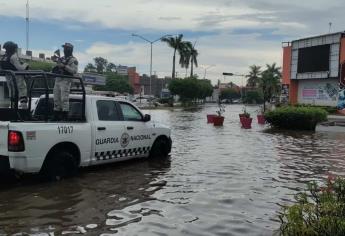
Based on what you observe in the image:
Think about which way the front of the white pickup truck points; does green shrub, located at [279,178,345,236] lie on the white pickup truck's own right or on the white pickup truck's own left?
on the white pickup truck's own right

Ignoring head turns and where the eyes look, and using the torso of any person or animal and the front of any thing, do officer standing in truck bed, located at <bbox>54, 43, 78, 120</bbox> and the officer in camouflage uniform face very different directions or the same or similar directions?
very different directions

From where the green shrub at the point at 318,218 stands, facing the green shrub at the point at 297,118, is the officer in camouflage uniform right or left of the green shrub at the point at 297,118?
left

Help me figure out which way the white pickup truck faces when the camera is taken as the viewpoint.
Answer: facing away from the viewer and to the right of the viewer
